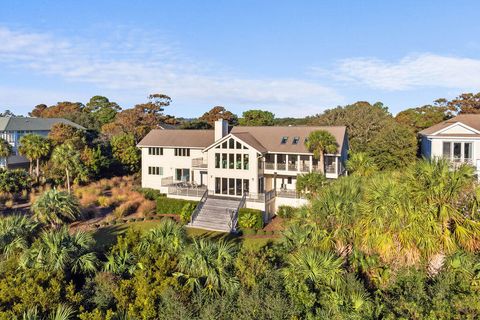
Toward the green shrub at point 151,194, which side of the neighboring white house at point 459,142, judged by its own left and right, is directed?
right

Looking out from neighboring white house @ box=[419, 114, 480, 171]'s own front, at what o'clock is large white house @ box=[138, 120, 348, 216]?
The large white house is roughly at 2 o'clock from the neighboring white house.

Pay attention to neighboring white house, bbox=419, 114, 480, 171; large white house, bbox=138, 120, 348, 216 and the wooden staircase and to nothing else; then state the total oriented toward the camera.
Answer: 3

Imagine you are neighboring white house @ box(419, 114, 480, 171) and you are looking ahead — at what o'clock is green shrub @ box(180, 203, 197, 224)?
The green shrub is roughly at 2 o'clock from the neighboring white house.

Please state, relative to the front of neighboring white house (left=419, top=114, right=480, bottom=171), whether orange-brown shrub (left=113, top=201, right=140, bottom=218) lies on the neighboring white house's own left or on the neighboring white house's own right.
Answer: on the neighboring white house's own right

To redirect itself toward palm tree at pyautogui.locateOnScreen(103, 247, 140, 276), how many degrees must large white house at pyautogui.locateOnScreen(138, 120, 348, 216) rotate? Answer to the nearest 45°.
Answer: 0° — it already faces it

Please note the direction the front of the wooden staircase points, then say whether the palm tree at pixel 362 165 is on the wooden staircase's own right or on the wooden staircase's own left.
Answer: on the wooden staircase's own left

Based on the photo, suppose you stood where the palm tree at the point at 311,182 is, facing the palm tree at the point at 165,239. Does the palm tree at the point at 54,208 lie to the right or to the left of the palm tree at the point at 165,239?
right

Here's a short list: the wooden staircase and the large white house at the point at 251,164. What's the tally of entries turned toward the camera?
2

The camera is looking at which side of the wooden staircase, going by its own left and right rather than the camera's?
front

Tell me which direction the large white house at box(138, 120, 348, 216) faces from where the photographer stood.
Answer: facing the viewer

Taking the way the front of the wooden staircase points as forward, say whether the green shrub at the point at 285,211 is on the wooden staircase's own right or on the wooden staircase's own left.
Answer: on the wooden staircase's own left

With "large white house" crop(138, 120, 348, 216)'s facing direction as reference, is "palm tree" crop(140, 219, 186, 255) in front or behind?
in front

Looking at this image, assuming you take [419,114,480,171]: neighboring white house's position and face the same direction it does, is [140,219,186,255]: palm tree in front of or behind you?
in front

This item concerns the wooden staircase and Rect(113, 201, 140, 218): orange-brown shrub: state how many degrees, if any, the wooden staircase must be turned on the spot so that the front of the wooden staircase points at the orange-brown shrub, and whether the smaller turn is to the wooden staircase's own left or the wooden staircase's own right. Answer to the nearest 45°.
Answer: approximately 90° to the wooden staircase's own right

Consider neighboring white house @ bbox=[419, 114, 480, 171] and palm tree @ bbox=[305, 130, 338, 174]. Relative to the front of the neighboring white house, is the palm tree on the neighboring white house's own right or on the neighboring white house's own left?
on the neighboring white house's own right
